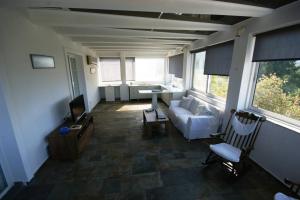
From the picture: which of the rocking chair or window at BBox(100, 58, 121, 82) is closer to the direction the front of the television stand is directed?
the rocking chair

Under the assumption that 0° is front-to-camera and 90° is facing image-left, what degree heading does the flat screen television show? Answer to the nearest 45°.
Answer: approximately 315°

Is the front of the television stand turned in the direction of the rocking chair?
yes

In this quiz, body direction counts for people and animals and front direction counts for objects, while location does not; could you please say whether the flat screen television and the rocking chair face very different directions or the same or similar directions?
very different directions

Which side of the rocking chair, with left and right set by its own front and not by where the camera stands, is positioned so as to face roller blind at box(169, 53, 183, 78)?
right

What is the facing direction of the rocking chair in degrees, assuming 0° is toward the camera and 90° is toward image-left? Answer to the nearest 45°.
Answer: approximately 45°

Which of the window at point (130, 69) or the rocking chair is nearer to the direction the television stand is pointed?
the rocking chair

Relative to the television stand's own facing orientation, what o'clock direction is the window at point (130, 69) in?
The window is roughly at 9 o'clock from the television stand.

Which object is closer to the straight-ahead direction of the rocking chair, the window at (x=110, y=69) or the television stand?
the television stand
